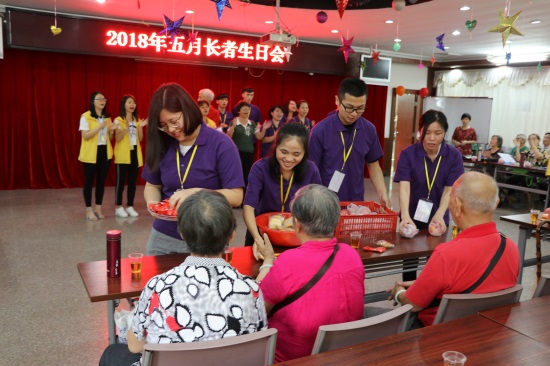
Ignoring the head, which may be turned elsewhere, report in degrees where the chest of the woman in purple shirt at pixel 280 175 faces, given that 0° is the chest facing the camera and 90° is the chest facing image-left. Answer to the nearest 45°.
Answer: approximately 0°

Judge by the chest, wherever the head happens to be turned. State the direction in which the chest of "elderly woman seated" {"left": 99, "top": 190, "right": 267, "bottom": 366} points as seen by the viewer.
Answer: away from the camera

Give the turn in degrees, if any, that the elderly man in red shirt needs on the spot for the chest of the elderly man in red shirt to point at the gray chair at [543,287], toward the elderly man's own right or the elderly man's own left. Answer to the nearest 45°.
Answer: approximately 90° to the elderly man's own right

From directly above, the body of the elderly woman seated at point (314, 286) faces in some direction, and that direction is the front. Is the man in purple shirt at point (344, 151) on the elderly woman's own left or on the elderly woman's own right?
on the elderly woman's own right

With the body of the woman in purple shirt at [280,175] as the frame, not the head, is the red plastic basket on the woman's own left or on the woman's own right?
on the woman's own left

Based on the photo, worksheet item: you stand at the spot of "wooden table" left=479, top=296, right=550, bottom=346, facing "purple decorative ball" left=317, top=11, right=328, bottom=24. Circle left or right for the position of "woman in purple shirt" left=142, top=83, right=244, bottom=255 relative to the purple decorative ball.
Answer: left

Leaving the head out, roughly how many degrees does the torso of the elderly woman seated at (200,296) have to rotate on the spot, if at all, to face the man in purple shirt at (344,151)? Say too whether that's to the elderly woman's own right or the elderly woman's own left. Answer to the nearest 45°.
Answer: approximately 45° to the elderly woman's own right

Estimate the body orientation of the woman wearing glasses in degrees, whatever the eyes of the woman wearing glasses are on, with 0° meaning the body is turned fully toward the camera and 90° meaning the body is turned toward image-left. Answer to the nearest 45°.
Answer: approximately 315°

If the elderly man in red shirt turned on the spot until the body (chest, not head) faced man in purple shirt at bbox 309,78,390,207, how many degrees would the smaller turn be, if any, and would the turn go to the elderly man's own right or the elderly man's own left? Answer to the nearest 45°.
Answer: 0° — they already face them
